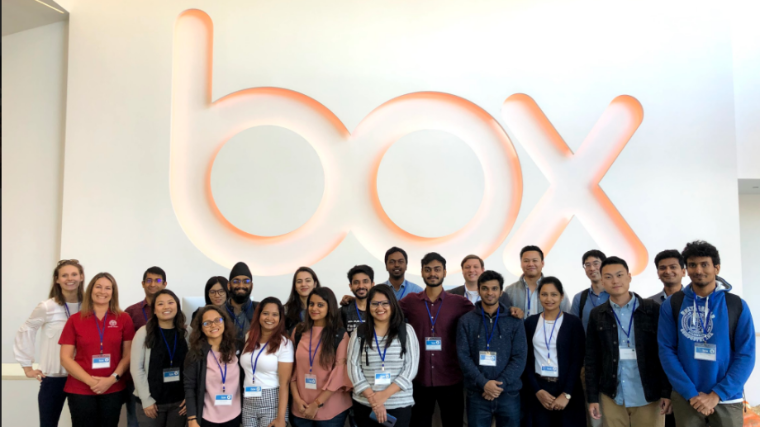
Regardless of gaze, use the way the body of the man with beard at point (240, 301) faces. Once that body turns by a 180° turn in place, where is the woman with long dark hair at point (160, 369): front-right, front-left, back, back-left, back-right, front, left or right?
back-left

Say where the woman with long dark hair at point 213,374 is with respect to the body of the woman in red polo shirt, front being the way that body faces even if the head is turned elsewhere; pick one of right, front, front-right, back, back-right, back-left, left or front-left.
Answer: front-left

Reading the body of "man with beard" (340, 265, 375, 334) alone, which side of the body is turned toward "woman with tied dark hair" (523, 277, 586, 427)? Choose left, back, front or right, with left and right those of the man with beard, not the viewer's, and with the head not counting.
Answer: left

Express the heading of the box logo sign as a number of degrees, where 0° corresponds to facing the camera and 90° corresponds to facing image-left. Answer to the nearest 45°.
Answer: approximately 0°
